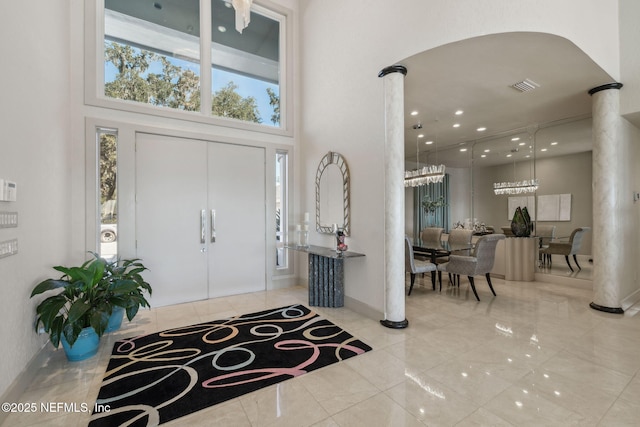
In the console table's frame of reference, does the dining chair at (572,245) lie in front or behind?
behind

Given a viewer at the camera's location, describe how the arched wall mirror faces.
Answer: facing the viewer and to the left of the viewer

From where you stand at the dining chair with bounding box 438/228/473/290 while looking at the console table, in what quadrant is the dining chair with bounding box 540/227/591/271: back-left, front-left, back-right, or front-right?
back-left

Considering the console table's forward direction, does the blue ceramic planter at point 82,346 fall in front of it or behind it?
in front

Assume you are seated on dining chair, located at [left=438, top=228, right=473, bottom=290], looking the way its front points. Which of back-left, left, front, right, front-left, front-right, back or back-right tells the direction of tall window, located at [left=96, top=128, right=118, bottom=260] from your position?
front

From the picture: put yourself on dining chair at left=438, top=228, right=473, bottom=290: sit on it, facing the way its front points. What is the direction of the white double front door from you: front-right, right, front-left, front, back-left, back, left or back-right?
front

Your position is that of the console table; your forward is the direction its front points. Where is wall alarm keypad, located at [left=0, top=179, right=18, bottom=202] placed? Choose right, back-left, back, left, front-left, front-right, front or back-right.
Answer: front

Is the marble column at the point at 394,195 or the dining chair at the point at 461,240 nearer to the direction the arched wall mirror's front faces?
the marble column

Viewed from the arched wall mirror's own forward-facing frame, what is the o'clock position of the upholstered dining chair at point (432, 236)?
The upholstered dining chair is roughly at 6 o'clock from the arched wall mirror.

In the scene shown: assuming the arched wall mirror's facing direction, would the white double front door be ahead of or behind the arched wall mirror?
ahead

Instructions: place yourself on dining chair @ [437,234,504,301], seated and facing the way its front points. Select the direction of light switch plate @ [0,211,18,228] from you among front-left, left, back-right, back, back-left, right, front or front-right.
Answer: left

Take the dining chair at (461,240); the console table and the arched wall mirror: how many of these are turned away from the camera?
0

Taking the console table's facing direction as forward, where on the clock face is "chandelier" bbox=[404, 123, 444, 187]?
The chandelier is roughly at 6 o'clock from the console table.

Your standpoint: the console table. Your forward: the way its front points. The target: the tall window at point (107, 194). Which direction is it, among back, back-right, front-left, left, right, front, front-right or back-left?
front-right

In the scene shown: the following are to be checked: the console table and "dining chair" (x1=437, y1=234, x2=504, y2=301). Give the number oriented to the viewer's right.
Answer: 0

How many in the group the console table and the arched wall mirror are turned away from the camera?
0
